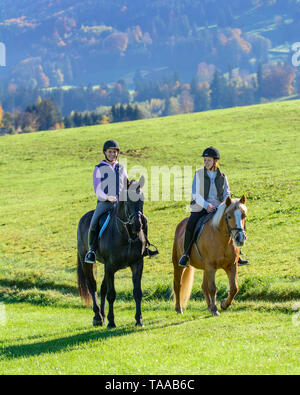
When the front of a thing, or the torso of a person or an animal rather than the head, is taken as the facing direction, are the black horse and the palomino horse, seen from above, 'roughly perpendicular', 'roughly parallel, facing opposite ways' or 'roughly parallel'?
roughly parallel

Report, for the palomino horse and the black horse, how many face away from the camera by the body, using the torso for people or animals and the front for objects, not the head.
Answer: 0

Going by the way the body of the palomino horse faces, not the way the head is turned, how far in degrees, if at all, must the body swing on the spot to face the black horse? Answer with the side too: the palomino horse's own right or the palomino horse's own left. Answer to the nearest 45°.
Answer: approximately 135° to the palomino horse's own right

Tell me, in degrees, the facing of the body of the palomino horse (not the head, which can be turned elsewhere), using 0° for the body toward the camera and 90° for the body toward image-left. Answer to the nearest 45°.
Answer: approximately 315°

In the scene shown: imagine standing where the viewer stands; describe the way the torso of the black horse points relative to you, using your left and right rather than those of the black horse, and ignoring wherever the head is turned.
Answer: facing the viewer and to the right of the viewer
